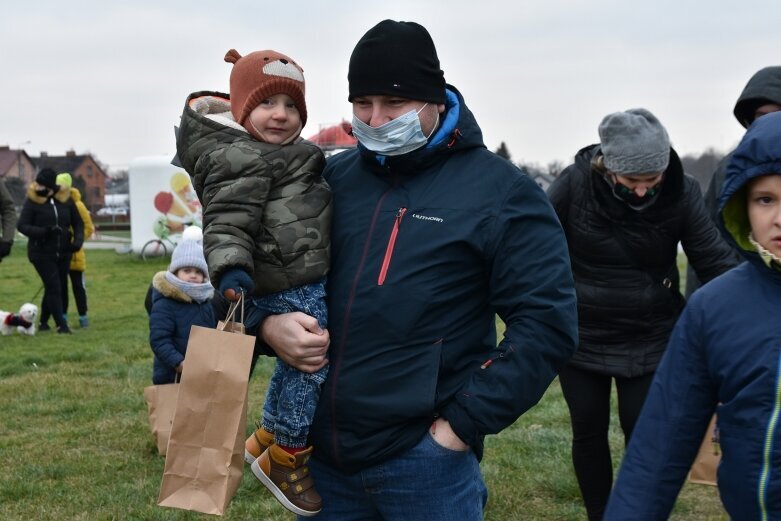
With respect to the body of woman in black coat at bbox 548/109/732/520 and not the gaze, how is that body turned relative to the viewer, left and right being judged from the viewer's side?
facing the viewer

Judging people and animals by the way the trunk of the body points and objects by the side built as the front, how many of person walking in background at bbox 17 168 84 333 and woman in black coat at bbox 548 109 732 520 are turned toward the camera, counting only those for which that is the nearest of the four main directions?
2

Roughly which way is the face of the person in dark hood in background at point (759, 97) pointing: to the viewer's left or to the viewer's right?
to the viewer's left

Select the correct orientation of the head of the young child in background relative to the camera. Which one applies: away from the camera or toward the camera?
toward the camera

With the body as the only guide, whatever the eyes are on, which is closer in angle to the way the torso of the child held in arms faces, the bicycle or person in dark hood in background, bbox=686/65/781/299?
the person in dark hood in background

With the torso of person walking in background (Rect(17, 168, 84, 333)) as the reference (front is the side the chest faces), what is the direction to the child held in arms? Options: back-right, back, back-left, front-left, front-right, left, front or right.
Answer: front

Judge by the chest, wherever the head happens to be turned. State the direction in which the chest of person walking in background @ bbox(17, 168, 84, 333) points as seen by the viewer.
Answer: toward the camera

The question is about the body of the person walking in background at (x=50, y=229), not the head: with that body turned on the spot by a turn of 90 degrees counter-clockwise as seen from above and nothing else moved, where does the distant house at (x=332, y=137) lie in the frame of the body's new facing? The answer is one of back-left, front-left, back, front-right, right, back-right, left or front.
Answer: front-left

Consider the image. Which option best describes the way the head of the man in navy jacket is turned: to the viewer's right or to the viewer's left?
to the viewer's left

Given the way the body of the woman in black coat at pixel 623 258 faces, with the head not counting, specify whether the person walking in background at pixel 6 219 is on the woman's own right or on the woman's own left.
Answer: on the woman's own right

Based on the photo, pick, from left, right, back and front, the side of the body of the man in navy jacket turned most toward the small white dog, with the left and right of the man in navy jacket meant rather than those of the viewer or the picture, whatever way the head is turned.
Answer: right

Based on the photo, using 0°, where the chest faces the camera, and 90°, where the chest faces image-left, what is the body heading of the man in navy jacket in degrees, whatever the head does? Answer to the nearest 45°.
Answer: approximately 45°
